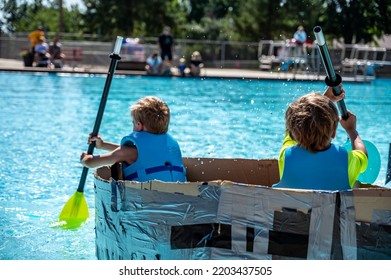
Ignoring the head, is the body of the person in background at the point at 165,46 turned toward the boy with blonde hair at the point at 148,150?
yes

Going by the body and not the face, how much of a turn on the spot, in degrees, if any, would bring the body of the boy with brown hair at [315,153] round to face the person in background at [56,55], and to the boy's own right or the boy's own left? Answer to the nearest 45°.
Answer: approximately 45° to the boy's own left

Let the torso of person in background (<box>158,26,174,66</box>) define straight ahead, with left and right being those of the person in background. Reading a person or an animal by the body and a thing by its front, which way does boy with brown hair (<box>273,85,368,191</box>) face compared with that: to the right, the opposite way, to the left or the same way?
the opposite way

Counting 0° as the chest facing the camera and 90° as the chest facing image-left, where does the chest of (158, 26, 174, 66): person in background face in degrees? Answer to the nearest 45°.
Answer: approximately 0°

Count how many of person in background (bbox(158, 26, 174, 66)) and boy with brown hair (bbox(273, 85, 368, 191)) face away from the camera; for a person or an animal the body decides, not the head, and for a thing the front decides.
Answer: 1

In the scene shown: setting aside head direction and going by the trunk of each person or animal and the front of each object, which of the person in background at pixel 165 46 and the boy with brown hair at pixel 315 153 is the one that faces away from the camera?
the boy with brown hair

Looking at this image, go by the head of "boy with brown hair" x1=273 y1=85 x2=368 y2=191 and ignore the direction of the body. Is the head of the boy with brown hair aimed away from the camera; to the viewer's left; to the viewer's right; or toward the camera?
away from the camera

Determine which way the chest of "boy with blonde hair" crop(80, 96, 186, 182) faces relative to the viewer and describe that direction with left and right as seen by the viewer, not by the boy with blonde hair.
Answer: facing away from the viewer and to the left of the viewer

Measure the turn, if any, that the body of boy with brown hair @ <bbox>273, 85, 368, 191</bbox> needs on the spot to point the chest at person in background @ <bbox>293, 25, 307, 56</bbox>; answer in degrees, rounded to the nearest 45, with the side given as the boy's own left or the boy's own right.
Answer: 0° — they already face them

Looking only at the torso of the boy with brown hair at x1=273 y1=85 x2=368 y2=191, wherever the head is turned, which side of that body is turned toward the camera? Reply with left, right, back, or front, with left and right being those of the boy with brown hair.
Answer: back
